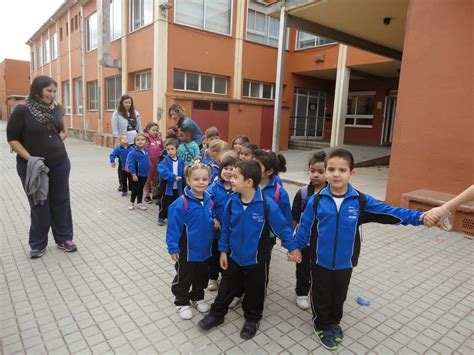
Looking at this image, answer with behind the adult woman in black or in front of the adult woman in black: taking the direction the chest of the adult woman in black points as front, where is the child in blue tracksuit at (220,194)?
in front

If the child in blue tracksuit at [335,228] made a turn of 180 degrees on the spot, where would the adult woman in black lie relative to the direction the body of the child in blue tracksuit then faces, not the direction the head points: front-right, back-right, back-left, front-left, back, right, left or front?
left

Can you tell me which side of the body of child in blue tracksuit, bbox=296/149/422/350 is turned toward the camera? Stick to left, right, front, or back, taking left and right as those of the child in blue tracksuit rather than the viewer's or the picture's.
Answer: front

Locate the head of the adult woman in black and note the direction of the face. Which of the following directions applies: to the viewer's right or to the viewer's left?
to the viewer's right

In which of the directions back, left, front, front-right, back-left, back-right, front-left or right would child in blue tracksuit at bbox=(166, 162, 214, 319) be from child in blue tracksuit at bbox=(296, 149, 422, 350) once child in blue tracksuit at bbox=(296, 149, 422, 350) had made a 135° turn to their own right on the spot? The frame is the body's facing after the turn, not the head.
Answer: front-left

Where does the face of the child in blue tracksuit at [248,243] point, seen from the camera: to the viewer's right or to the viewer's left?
to the viewer's left

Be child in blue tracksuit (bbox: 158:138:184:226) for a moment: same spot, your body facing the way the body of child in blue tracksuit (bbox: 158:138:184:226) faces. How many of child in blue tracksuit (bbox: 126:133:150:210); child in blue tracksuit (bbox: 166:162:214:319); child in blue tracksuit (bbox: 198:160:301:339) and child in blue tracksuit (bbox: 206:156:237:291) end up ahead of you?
3

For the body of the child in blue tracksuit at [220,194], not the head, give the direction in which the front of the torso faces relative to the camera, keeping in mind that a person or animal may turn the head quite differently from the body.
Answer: toward the camera

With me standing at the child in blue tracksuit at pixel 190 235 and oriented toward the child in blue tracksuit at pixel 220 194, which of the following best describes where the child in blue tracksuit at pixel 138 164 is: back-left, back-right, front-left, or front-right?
front-left

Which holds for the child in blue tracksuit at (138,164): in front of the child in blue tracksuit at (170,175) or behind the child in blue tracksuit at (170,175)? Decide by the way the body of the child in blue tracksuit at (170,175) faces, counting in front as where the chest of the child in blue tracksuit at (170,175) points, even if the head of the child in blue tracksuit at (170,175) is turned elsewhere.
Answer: behind

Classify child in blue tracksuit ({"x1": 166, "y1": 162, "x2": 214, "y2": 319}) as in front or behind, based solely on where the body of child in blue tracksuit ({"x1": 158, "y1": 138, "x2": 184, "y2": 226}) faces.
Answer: in front

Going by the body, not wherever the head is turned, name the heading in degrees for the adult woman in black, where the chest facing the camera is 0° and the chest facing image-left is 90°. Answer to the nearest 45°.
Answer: approximately 315°

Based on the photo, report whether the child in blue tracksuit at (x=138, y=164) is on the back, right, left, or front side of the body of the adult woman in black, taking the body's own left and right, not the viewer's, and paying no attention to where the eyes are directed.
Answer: left

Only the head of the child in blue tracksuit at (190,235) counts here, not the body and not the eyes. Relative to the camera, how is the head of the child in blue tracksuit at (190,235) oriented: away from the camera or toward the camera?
toward the camera

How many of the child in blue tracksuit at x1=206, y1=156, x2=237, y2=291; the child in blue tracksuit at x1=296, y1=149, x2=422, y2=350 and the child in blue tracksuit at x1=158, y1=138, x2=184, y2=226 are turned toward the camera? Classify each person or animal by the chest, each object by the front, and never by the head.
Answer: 3
